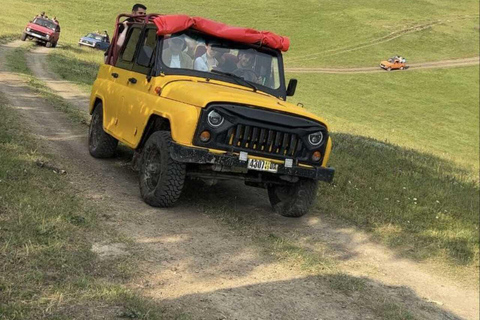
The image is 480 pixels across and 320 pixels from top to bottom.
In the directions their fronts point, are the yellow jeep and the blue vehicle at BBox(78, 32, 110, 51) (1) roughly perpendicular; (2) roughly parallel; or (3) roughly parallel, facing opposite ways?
roughly perpendicular

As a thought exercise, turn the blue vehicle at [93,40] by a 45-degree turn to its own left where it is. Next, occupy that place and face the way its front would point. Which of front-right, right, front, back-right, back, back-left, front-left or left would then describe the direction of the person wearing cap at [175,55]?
front

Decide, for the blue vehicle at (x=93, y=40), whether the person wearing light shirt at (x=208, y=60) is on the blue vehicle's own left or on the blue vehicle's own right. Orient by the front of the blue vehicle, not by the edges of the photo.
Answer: on the blue vehicle's own left

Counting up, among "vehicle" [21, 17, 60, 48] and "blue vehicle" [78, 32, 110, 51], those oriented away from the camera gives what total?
0

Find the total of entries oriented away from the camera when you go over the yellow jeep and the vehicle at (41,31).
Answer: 0

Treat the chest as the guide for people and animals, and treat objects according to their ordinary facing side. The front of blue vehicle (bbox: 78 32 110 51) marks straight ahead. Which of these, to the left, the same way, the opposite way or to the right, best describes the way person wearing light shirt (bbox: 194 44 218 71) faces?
to the left

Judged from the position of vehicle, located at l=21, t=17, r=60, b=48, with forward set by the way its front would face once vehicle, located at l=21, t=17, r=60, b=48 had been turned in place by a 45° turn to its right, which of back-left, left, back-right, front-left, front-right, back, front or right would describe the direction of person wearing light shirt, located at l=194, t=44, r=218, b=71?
left

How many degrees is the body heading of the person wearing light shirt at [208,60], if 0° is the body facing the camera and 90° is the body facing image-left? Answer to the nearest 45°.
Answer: approximately 315°

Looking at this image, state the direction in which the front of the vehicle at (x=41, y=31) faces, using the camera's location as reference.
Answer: facing the viewer and to the left of the viewer

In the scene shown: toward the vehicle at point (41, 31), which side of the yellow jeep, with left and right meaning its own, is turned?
back

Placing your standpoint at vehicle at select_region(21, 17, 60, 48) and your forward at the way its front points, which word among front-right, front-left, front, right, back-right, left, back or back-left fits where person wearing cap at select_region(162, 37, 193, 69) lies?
front-left
